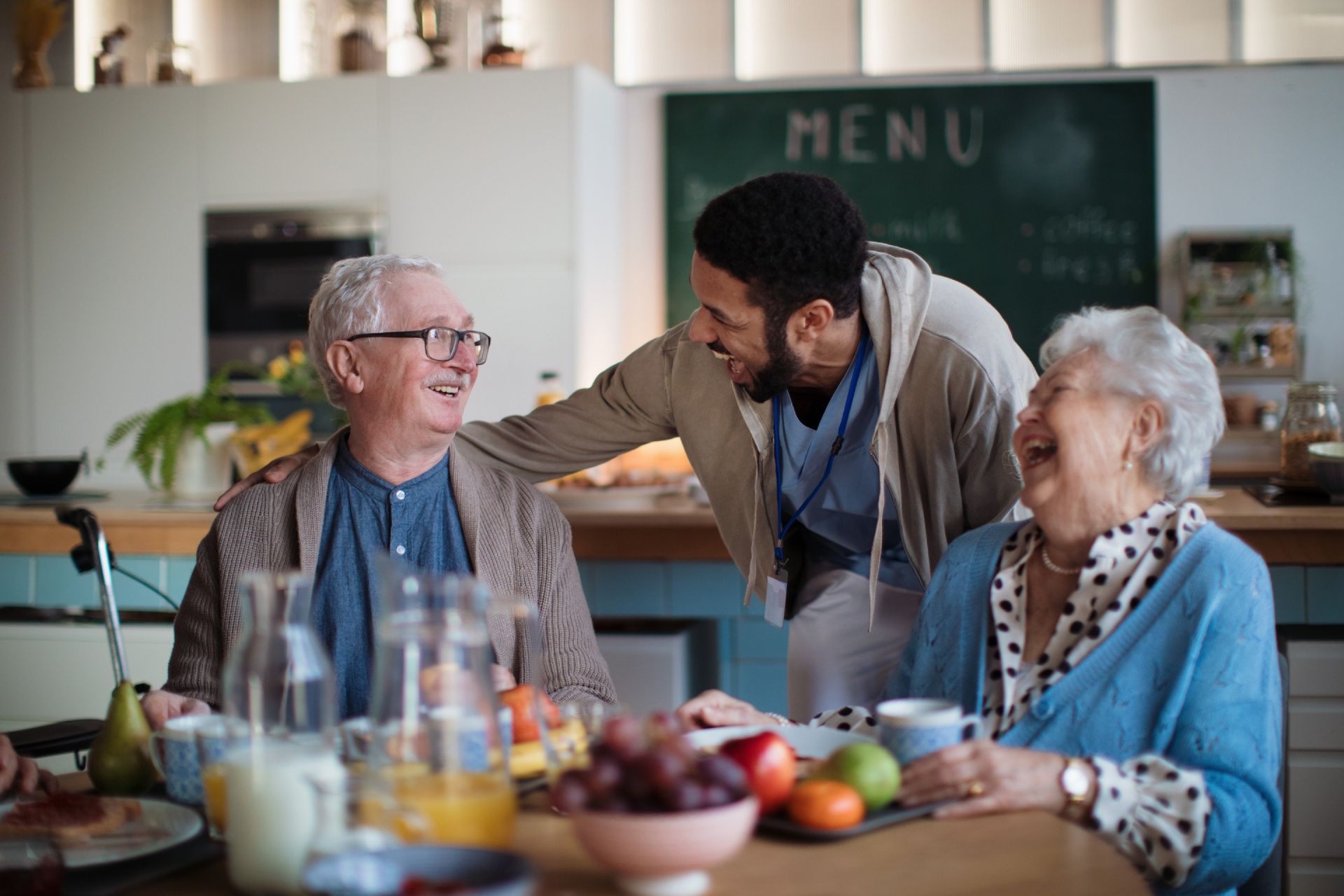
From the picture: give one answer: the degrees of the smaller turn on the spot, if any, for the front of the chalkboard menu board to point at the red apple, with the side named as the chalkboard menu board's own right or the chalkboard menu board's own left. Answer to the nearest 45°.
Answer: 0° — it already faces it

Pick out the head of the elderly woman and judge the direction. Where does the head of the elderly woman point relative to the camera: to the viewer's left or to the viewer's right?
to the viewer's left

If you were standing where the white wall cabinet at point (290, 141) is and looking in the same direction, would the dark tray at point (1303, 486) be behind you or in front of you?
in front

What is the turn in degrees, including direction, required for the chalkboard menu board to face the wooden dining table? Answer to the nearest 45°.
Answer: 0° — it already faces it

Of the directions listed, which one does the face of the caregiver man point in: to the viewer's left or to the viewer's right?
to the viewer's left

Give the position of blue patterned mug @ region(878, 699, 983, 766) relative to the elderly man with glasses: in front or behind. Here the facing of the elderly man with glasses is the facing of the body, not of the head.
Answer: in front

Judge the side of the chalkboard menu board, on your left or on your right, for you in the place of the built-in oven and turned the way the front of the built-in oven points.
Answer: on your left

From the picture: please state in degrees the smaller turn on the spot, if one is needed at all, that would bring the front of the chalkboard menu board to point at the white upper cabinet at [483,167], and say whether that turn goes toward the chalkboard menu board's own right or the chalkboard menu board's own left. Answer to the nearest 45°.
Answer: approximately 90° to the chalkboard menu board's own right
